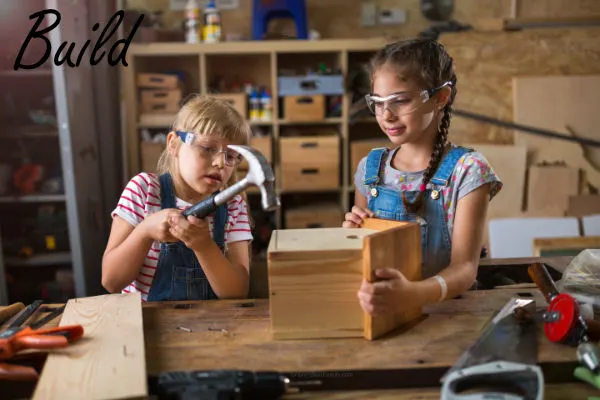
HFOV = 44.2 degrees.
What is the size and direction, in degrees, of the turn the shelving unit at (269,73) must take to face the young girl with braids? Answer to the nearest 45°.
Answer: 0° — it already faces them

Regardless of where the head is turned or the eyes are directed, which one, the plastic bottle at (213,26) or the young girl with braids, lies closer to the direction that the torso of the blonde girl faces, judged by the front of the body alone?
the young girl with braids

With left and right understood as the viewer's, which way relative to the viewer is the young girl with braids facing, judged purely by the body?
facing the viewer and to the left of the viewer

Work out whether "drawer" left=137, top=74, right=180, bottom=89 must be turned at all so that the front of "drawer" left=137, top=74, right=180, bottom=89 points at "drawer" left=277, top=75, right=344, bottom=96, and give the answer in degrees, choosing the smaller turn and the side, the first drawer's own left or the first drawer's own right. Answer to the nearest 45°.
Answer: approximately 90° to the first drawer's own left

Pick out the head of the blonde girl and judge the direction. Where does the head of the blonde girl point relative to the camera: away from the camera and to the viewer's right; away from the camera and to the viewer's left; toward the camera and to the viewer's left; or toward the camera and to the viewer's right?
toward the camera and to the viewer's right

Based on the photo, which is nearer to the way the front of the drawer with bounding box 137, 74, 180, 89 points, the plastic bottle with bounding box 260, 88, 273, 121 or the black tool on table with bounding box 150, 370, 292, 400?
the black tool on table

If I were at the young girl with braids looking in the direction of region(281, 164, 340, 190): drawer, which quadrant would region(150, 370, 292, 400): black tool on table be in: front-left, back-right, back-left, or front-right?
back-left

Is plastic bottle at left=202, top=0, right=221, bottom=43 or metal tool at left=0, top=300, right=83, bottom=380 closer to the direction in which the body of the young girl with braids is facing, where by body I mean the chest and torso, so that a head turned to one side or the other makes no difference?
the metal tool

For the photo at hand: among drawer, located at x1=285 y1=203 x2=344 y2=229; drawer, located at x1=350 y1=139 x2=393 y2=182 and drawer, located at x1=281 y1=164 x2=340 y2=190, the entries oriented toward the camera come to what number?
3
